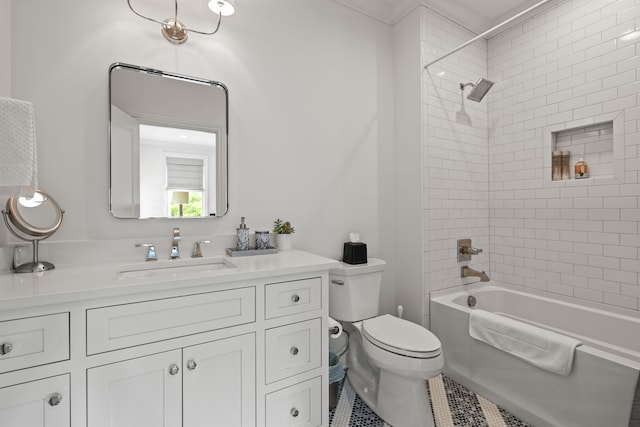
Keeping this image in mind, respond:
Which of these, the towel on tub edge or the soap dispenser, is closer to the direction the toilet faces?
the towel on tub edge

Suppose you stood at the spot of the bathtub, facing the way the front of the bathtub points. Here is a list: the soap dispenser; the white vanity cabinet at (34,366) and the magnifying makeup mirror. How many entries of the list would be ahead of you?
3

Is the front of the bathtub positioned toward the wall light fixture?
yes

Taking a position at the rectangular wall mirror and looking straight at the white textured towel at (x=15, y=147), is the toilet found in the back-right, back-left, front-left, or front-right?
back-left

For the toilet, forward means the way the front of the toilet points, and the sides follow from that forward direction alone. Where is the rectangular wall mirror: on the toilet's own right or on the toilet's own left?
on the toilet's own right

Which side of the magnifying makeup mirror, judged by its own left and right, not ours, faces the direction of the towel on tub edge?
front

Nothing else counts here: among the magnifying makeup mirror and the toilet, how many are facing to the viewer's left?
0

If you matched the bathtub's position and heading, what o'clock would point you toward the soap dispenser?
The soap dispenser is roughly at 12 o'clock from the bathtub.

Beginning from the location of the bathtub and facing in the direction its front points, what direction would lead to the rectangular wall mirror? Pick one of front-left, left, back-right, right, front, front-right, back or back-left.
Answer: front

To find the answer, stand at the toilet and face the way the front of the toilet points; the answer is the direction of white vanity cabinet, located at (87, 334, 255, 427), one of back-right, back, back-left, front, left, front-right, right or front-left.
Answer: right

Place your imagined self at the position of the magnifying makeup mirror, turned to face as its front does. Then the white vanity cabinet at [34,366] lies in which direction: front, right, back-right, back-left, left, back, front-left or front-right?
front-right

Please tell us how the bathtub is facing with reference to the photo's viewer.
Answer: facing the viewer and to the left of the viewer

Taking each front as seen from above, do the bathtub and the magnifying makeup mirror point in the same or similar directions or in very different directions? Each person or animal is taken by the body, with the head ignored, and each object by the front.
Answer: very different directions

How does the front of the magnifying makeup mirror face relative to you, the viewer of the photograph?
facing the viewer and to the right of the viewer
